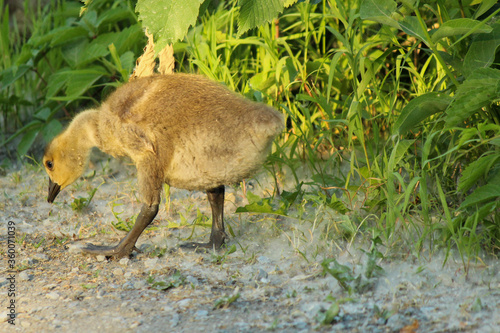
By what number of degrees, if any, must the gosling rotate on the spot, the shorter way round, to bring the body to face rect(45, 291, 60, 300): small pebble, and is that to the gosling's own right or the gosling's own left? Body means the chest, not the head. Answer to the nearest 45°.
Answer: approximately 45° to the gosling's own left

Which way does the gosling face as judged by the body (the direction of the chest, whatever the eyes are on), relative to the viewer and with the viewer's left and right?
facing to the left of the viewer

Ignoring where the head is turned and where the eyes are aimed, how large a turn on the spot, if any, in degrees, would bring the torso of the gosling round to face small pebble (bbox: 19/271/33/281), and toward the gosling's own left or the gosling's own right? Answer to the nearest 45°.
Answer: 0° — it already faces it

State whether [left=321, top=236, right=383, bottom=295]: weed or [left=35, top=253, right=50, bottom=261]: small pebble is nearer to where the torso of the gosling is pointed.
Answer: the small pebble

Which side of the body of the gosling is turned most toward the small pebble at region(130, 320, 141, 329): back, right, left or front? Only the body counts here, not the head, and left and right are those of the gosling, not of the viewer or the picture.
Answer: left

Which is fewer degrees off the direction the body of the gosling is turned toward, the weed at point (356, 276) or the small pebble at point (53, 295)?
the small pebble

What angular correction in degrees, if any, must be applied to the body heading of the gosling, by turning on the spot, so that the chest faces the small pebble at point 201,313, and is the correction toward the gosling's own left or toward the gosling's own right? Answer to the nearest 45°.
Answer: approximately 90° to the gosling's own left

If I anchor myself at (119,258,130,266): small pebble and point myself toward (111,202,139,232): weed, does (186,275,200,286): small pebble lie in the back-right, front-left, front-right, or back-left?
back-right

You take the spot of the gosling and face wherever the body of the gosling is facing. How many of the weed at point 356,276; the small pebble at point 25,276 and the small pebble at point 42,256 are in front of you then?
2
